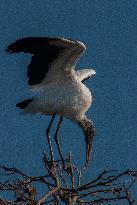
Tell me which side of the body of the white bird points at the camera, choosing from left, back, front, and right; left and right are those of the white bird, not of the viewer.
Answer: right
